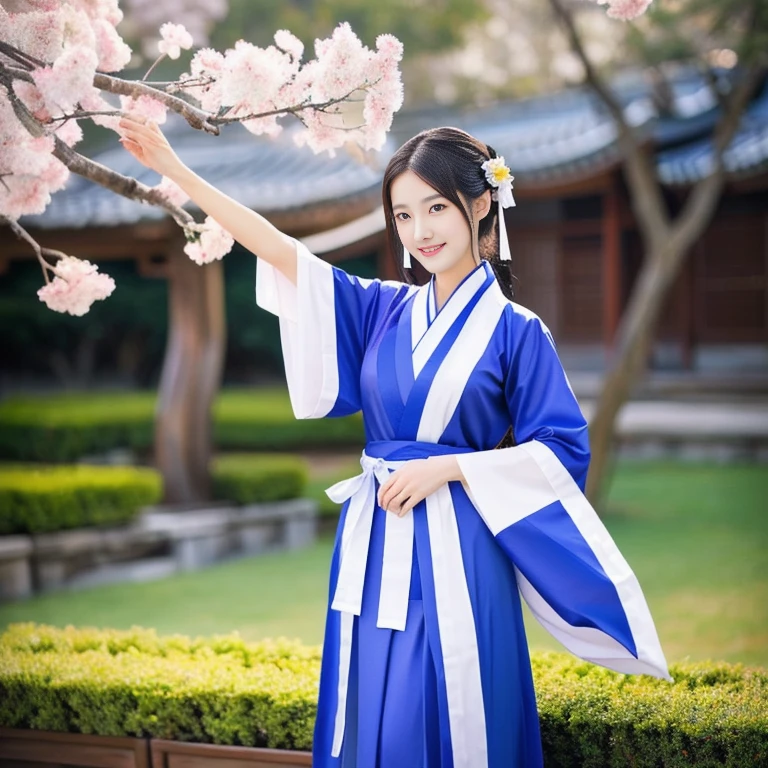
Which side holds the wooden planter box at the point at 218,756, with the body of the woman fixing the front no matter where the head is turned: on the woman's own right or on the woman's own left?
on the woman's own right

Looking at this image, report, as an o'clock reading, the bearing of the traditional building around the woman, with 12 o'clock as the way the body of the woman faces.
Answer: The traditional building is roughly at 5 o'clock from the woman.

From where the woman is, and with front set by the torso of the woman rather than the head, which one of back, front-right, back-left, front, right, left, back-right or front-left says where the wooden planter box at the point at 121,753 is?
right

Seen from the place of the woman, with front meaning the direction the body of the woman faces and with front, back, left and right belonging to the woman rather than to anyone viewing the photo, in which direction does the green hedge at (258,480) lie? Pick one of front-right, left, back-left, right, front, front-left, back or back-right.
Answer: back-right

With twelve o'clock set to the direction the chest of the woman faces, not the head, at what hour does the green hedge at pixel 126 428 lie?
The green hedge is roughly at 4 o'clock from the woman.

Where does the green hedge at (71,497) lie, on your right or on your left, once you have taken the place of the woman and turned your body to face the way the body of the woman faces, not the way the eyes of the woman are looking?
on your right

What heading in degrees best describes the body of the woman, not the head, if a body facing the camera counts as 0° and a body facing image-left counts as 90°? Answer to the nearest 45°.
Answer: approximately 45°
